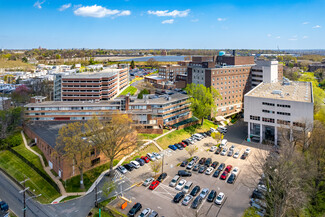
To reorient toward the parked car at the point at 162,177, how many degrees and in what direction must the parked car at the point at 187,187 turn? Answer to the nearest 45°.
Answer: approximately 90° to its right

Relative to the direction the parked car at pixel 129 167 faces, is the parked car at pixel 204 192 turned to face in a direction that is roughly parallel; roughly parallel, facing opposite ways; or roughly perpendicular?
roughly perpendicular

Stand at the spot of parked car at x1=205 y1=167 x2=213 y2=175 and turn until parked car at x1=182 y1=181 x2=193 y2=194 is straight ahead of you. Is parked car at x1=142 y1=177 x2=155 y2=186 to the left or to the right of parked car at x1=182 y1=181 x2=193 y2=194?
right

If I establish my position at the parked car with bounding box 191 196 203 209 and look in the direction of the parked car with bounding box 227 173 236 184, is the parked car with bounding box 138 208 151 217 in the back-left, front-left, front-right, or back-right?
back-left

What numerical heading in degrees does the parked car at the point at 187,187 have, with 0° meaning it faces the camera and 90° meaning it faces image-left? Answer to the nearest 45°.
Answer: approximately 45°
